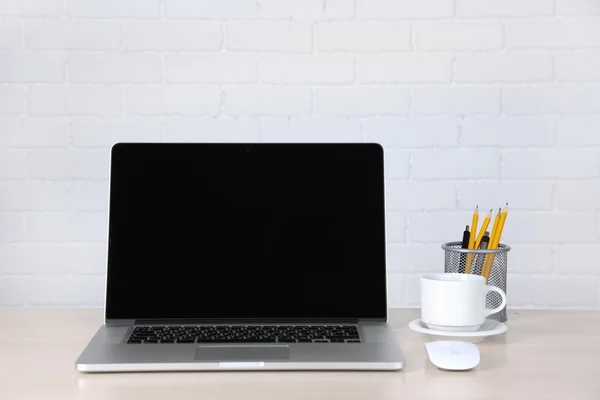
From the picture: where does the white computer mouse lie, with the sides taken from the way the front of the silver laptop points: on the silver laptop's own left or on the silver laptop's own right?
on the silver laptop's own left

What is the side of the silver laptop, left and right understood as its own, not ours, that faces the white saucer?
left

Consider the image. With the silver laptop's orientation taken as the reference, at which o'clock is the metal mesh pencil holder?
The metal mesh pencil holder is roughly at 9 o'clock from the silver laptop.

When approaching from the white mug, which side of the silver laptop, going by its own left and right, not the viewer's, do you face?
left

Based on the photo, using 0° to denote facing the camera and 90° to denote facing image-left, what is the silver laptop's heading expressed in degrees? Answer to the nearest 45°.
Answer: approximately 0°
